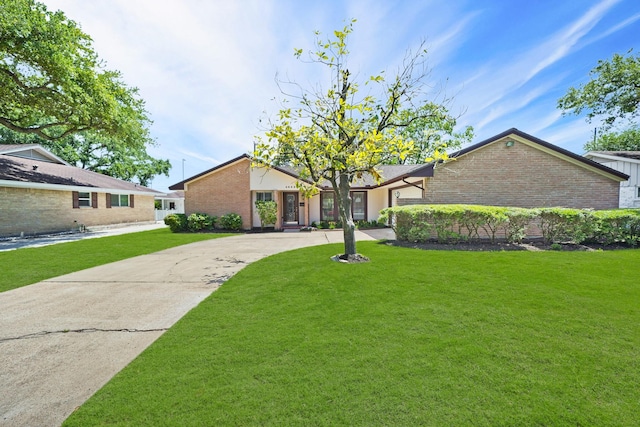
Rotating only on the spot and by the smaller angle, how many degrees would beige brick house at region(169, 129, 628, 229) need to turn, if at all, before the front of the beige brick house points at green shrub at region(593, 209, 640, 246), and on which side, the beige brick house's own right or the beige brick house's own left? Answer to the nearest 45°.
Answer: approximately 45° to the beige brick house's own left

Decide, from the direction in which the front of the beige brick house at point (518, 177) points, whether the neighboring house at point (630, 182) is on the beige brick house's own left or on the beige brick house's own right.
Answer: on the beige brick house's own left

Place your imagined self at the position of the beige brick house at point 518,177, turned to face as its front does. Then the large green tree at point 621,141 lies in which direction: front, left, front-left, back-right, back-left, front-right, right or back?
back-left

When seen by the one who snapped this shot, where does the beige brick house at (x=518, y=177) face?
facing the viewer

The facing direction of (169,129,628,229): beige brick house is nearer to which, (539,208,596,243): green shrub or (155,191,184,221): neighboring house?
the green shrub

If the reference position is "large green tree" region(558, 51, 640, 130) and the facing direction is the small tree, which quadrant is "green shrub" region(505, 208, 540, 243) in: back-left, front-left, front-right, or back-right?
front-left

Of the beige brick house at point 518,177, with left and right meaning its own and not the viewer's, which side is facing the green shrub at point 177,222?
right

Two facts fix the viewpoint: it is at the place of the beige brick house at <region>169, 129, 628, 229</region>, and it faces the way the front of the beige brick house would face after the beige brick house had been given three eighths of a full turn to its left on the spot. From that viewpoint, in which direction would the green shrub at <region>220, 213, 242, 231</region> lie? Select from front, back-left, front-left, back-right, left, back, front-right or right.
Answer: back-left

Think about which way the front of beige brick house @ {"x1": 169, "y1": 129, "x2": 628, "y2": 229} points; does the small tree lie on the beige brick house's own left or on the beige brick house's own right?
on the beige brick house's own right

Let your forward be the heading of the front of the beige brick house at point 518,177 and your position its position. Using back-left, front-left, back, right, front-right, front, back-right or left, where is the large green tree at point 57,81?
right

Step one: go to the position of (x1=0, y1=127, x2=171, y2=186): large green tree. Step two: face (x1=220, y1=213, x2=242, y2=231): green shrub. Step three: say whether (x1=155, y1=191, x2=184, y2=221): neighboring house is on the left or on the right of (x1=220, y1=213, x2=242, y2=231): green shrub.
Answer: left

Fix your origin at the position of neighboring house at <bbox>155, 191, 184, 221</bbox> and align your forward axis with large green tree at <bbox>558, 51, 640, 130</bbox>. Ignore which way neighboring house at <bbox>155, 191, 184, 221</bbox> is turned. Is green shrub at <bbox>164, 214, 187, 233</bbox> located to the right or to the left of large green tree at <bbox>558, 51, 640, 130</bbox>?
right

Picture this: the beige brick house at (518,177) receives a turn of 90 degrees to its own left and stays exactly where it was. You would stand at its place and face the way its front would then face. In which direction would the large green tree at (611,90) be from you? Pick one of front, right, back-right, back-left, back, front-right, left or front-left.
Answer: front-left

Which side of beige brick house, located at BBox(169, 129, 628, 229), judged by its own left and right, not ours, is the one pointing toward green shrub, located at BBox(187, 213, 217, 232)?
right

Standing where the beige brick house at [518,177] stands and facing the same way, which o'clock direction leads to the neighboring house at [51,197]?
The neighboring house is roughly at 3 o'clock from the beige brick house.
